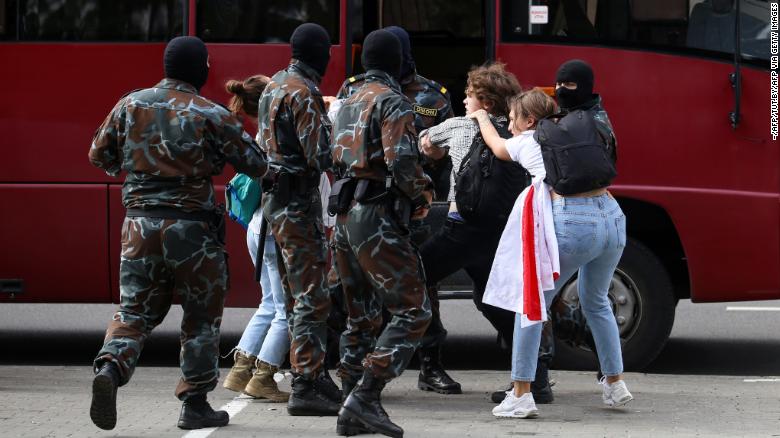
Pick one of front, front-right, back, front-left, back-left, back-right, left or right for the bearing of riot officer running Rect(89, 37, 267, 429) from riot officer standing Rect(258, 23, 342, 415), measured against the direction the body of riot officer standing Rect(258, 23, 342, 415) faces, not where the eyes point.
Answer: back

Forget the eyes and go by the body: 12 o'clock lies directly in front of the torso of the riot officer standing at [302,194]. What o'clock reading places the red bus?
The red bus is roughly at 12 o'clock from the riot officer standing.

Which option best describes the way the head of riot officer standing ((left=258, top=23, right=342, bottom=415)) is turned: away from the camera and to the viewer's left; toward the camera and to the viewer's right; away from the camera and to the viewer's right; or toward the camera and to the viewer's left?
away from the camera and to the viewer's right

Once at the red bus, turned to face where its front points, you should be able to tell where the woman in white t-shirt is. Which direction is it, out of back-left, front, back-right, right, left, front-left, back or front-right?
right

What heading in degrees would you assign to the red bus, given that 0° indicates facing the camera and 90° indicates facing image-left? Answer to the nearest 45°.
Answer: approximately 270°

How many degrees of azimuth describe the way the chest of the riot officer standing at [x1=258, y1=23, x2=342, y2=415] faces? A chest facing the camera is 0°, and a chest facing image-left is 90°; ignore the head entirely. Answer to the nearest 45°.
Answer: approximately 225°

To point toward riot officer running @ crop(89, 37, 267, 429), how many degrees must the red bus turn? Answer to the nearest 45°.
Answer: approximately 135° to its right

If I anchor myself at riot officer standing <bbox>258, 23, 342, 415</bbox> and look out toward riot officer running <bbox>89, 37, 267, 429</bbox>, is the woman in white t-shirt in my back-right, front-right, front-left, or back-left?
back-left
